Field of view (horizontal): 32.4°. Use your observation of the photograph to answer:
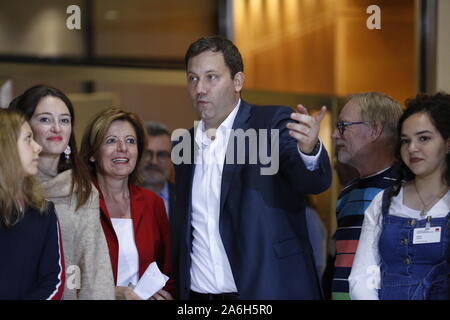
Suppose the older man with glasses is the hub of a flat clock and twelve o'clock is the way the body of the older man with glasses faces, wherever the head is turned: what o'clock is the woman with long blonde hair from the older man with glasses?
The woman with long blonde hair is roughly at 11 o'clock from the older man with glasses.

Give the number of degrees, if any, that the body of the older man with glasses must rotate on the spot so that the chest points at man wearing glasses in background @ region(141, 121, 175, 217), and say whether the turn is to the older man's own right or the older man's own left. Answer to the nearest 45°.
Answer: approximately 45° to the older man's own right

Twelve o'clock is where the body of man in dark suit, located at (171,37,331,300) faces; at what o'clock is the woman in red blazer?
The woman in red blazer is roughly at 3 o'clock from the man in dark suit.

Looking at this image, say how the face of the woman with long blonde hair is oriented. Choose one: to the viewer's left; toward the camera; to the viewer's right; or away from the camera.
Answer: to the viewer's right

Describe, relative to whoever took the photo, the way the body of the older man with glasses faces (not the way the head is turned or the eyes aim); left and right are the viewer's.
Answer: facing to the left of the viewer

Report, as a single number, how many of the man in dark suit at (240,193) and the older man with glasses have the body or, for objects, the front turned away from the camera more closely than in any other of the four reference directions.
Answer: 0

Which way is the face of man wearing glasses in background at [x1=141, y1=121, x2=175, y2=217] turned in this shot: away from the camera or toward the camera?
toward the camera

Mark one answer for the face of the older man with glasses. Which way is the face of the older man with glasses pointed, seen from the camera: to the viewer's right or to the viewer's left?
to the viewer's left
